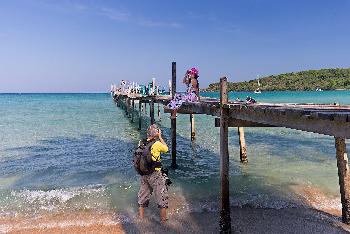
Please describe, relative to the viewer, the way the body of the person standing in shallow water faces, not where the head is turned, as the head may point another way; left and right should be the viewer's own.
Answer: facing away from the viewer and to the right of the viewer

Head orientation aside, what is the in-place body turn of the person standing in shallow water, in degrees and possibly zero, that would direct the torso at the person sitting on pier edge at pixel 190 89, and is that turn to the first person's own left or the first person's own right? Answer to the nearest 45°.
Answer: approximately 45° to the first person's own left
